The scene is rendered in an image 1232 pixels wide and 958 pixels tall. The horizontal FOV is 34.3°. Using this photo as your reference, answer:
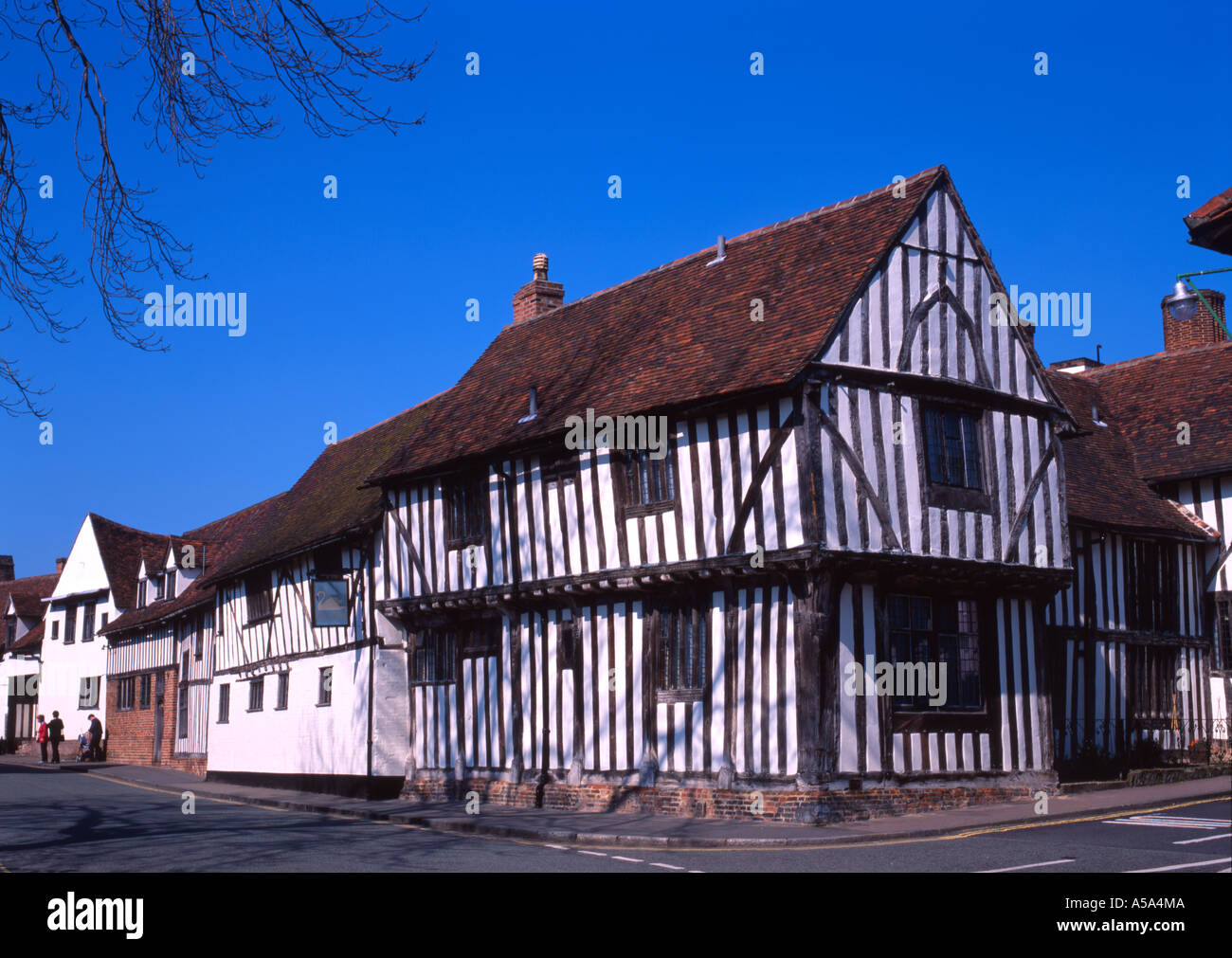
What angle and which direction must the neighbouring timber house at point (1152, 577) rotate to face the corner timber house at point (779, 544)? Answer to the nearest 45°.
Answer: approximately 45° to its right

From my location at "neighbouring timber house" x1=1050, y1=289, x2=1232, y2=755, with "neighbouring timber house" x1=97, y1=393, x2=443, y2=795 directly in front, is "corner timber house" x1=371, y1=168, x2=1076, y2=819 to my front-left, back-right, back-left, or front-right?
front-left

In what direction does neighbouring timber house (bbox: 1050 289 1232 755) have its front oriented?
toward the camera

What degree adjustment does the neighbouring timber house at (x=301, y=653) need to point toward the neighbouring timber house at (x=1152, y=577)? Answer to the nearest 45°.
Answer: approximately 90° to its left

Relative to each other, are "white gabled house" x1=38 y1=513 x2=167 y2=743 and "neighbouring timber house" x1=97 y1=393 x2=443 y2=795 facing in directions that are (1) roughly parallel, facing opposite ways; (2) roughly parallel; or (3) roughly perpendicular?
roughly parallel

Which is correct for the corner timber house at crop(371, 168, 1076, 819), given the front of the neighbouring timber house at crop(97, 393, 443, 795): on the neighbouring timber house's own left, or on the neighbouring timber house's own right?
on the neighbouring timber house's own left

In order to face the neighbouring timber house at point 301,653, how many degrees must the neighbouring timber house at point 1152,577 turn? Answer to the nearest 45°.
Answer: approximately 90° to its right

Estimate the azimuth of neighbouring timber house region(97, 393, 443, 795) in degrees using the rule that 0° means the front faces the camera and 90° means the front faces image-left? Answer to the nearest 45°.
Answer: approximately 45°

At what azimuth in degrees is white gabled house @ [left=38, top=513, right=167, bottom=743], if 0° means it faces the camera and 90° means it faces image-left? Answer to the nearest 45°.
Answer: approximately 45°

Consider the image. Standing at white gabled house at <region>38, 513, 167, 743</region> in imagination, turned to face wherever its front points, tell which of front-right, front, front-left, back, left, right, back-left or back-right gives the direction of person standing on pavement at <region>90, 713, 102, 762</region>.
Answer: front-left

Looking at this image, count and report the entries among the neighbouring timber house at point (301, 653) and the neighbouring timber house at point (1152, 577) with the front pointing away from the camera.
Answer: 0
